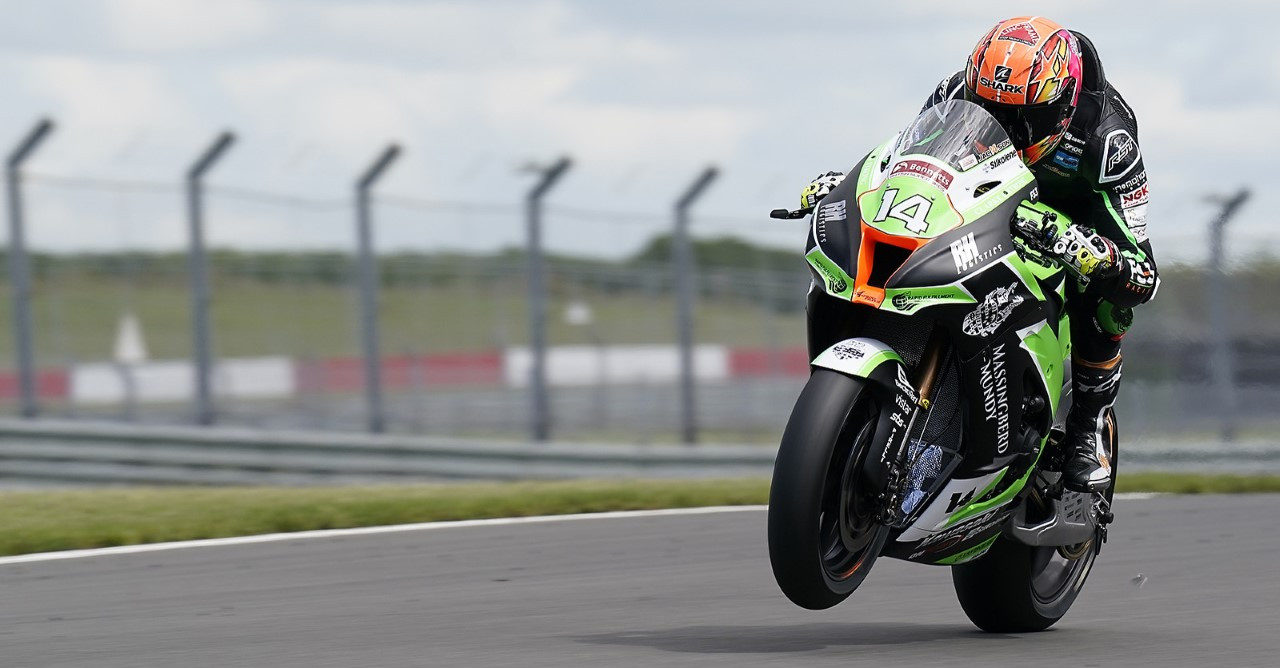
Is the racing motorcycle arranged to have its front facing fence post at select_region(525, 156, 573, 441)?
no

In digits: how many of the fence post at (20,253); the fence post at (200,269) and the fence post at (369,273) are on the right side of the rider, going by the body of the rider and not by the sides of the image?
3

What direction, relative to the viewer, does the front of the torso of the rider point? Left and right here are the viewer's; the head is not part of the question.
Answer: facing the viewer and to the left of the viewer

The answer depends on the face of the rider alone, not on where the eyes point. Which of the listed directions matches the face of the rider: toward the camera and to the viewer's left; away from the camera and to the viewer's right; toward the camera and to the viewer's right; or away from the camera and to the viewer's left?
toward the camera and to the viewer's left

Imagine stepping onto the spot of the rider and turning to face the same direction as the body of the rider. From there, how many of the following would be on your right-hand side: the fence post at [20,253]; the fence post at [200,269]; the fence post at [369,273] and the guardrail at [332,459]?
4

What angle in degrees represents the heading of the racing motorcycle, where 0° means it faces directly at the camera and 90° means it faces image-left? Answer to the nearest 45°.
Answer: approximately 45°

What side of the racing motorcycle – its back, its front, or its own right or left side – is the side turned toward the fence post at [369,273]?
right

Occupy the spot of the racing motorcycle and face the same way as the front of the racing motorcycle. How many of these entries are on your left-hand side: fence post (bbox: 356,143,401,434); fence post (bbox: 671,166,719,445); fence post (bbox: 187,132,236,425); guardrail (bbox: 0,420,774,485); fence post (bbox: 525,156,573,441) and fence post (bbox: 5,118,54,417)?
0

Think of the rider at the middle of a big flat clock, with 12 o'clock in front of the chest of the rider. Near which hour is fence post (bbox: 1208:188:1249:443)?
The fence post is roughly at 5 o'clock from the rider.

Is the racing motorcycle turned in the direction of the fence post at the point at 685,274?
no

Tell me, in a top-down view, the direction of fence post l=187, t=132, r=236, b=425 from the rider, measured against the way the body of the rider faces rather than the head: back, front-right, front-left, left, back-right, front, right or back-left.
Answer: right

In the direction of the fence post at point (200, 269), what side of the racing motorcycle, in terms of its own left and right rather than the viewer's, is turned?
right

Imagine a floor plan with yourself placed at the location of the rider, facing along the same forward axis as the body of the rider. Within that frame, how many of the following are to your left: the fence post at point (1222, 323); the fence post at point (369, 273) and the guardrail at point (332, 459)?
0
